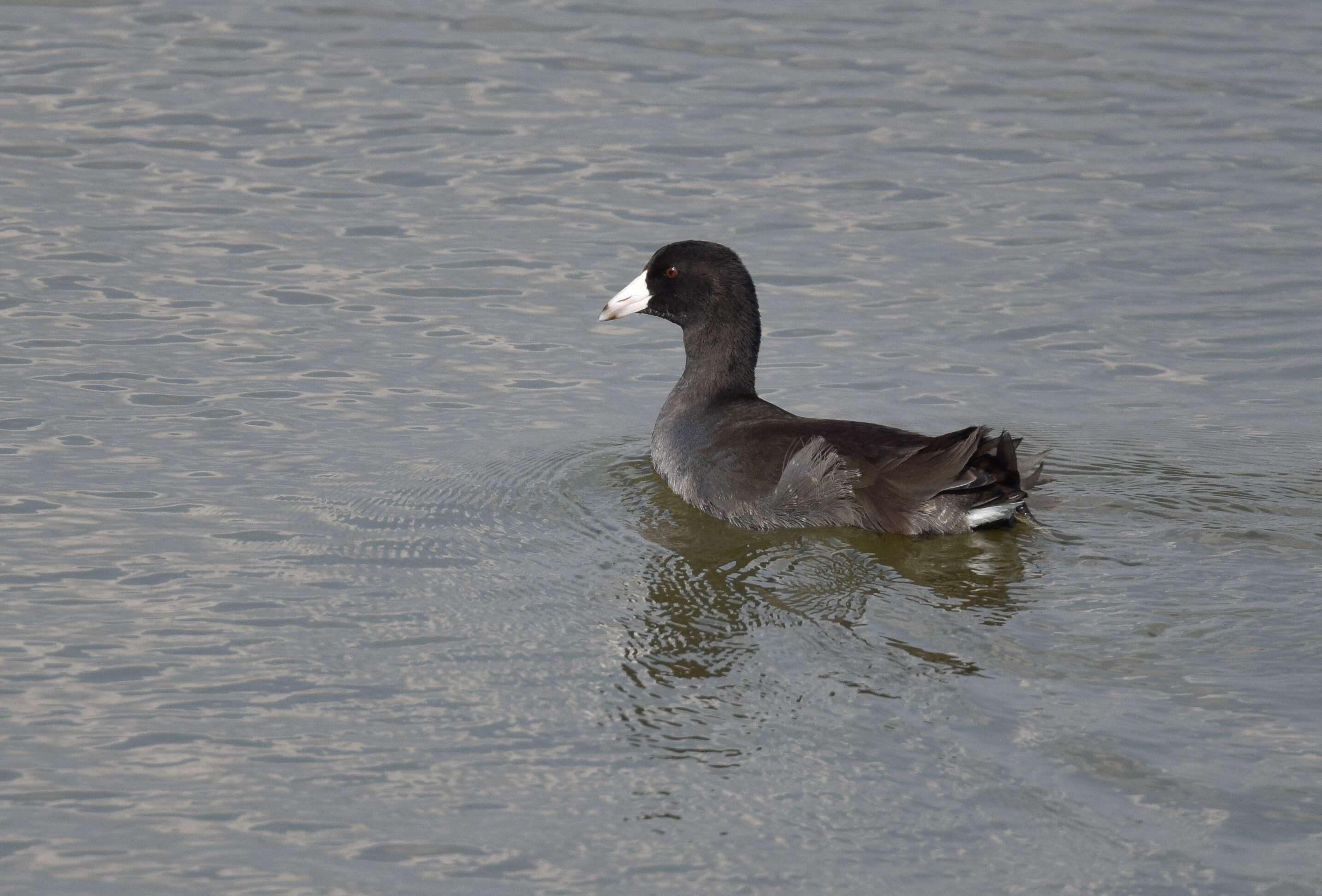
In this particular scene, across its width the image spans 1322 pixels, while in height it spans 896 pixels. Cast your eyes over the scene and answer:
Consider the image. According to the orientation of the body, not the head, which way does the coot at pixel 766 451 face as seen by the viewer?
to the viewer's left
